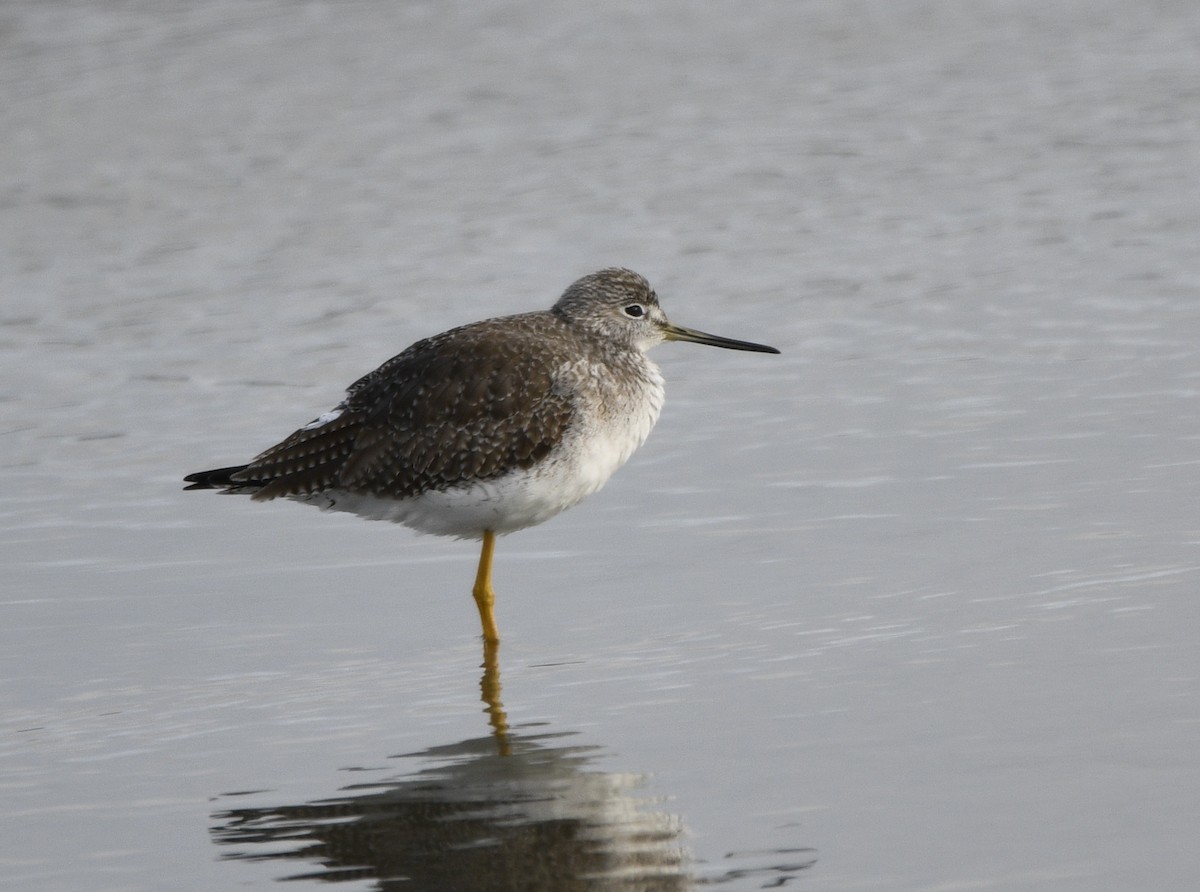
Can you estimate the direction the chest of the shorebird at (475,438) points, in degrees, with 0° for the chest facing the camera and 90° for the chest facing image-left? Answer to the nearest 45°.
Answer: approximately 270°
